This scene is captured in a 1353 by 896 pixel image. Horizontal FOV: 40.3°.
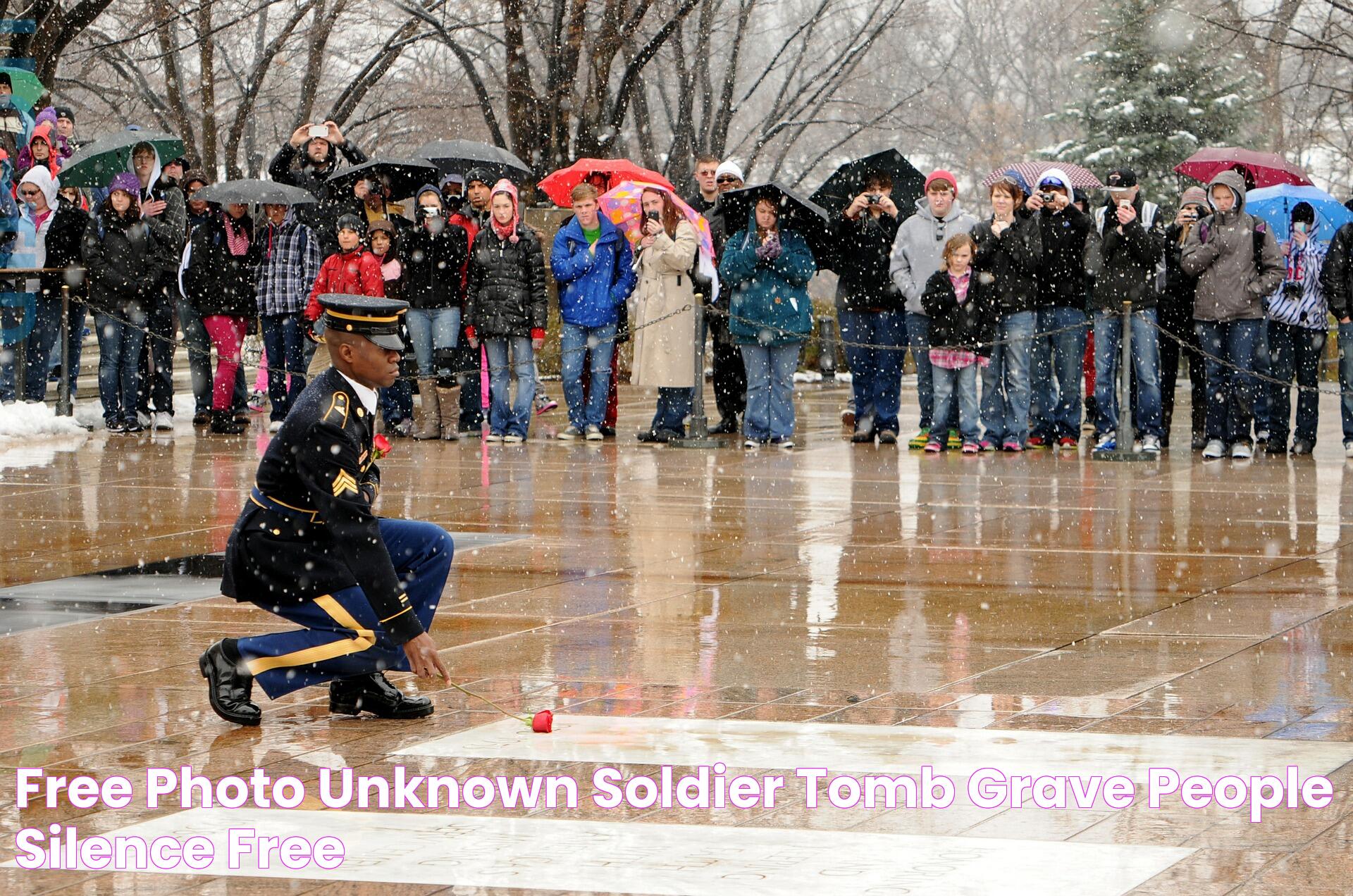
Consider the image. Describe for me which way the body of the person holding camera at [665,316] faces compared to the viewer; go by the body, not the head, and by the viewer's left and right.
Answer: facing the viewer and to the left of the viewer

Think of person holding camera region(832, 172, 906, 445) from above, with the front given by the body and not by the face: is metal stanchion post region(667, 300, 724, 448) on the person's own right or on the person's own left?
on the person's own right

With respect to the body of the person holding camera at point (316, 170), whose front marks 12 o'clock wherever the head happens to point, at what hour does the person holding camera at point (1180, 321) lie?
the person holding camera at point (1180, 321) is roughly at 10 o'clock from the person holding camera at point (316, 170).

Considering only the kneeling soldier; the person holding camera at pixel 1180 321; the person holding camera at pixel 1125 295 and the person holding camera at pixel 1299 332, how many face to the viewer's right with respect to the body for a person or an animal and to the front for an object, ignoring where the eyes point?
1

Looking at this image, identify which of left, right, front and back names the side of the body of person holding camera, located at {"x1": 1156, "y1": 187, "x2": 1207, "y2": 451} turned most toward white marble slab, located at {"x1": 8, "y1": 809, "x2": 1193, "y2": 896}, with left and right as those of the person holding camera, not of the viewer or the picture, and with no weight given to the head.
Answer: front

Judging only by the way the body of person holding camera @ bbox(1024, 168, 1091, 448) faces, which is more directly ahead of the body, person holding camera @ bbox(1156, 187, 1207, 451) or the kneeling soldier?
the kneeling soldier

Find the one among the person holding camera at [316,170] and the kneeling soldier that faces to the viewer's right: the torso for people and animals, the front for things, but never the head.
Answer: the kneeling soldier

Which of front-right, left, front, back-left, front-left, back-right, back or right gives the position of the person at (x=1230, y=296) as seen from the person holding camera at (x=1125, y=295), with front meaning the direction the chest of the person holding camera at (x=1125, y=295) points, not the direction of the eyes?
left
